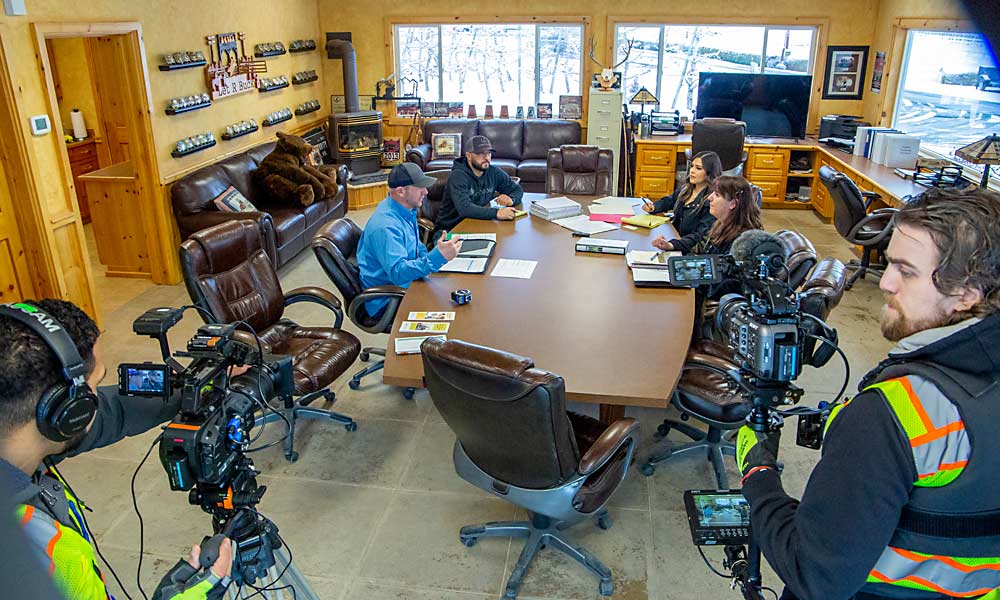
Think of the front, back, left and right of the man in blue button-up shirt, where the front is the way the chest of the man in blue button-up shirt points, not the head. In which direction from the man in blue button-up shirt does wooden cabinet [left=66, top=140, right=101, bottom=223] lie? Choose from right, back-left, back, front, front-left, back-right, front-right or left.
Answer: back-left

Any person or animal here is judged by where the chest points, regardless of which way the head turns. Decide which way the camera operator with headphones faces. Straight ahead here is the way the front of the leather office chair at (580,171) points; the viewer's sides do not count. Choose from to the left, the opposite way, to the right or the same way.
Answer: the opposite way

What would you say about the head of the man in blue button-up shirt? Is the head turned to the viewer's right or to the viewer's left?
to the viewer's right

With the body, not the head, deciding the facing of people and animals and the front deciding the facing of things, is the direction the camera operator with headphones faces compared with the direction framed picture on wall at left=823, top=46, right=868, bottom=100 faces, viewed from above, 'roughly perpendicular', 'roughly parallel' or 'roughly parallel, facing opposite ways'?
roughly parallel, facing opposite ways

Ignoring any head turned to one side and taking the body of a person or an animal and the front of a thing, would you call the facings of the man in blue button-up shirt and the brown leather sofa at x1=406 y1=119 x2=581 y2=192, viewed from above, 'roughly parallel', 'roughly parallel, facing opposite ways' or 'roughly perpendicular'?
roughly perpendicular

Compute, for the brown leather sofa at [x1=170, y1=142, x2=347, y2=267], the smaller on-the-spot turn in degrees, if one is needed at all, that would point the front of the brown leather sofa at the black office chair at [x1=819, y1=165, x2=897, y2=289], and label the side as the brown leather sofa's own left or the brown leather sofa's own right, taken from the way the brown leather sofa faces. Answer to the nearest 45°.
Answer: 0° — it already faces it

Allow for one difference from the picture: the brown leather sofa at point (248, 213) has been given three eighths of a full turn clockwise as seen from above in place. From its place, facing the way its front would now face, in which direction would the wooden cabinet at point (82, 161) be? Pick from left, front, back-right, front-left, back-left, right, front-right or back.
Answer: front-right

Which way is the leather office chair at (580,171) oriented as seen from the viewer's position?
toward the camera

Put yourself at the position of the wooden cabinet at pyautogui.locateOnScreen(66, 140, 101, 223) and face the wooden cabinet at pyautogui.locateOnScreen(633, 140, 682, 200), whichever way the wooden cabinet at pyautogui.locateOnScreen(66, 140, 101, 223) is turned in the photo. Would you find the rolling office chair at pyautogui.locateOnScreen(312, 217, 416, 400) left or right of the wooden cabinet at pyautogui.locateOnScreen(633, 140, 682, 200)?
right

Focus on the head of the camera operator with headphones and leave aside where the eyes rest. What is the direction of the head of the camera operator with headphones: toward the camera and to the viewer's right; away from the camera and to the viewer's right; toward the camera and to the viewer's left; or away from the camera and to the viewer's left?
away from the camera and to the viewer's right

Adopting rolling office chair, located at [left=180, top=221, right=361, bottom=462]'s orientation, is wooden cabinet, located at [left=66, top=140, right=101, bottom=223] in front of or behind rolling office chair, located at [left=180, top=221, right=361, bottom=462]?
behind

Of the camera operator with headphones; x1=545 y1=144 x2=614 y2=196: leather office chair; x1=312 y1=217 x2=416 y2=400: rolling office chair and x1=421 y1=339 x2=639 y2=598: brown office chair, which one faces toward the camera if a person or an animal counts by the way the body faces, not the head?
the leather office chair

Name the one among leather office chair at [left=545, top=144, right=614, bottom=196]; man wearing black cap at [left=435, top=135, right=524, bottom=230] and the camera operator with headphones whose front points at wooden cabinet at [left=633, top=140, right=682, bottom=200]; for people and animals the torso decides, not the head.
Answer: the camera operator with headphones

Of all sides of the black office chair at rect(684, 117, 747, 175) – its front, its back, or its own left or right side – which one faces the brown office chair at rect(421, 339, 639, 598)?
back

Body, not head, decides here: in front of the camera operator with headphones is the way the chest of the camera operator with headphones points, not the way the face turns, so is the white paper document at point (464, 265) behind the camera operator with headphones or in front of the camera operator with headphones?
in front

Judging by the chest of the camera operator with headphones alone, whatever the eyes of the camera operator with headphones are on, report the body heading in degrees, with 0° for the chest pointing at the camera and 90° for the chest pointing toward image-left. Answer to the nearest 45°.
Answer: approximately 225°

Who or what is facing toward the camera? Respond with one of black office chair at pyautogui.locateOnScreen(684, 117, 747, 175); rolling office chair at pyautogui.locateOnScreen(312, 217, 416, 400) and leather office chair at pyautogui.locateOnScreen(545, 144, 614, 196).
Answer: the leather office chair

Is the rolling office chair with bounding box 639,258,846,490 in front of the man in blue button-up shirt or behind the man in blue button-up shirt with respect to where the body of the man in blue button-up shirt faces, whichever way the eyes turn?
in front

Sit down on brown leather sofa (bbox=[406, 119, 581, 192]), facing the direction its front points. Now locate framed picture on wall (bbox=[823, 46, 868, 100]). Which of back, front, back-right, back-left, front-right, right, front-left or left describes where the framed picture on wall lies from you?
left

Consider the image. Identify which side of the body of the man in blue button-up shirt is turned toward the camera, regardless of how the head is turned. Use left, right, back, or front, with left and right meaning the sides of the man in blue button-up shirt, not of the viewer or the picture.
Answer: right
